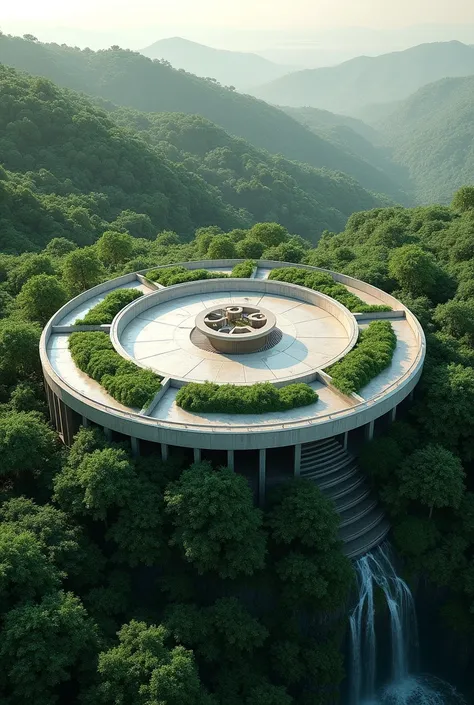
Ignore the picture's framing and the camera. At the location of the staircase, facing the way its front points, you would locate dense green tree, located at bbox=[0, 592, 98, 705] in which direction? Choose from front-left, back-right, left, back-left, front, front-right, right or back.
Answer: right

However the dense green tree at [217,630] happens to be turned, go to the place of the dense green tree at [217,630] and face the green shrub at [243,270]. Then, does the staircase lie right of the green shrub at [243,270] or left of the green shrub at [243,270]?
right

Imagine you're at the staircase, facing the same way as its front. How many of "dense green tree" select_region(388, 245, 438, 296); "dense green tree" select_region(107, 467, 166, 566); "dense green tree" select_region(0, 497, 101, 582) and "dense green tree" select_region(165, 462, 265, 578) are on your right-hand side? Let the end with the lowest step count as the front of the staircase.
3

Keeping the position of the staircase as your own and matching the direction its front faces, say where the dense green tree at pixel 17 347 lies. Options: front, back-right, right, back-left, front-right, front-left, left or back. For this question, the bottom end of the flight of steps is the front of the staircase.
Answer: back-right

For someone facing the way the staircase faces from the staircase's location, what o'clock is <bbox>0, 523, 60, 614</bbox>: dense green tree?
The dense green tree is roughly at 3 o'clock from the staircase.

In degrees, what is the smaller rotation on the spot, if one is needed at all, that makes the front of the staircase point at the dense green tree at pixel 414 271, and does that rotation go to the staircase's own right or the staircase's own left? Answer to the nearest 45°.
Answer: approximately 135° to the staircase's own left

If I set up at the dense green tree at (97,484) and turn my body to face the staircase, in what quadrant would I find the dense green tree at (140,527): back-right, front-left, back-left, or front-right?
front-right

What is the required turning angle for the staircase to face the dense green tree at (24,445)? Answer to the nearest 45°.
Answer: approximately 135° to its right

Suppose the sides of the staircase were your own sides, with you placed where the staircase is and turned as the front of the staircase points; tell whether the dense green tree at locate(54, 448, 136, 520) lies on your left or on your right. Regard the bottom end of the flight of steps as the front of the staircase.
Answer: on your right

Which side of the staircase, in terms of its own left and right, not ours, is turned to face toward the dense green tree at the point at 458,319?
left

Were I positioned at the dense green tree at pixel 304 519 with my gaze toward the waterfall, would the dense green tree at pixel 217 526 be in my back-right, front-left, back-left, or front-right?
back-right

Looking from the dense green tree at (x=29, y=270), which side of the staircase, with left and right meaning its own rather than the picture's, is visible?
back

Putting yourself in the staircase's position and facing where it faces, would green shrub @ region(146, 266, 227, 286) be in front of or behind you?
behind

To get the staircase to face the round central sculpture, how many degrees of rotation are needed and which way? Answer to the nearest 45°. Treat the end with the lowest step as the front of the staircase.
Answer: approximately 180°

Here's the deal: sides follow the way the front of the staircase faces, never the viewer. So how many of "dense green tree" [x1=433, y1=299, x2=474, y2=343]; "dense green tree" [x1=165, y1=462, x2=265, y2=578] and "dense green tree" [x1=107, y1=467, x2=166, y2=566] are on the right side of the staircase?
2

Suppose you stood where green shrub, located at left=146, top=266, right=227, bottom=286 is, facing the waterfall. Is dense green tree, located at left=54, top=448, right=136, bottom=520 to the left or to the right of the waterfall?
right

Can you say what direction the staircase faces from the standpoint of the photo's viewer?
facing the viewer and to the right of the viewer
